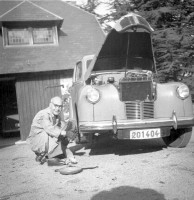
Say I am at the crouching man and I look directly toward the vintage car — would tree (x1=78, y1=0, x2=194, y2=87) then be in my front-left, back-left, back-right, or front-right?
front-left

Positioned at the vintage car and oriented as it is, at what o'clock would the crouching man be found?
The crouching man is roughly at 1 o'clock from the vintage car.

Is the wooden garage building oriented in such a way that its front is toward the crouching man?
yes

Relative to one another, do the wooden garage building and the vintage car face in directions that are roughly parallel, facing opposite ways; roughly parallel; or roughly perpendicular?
roughly parallel

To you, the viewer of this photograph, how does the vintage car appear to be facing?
facing the viewer

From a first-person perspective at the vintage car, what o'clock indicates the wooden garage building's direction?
The wooden garage building is roughly at 5 o'clock from the vintage car.

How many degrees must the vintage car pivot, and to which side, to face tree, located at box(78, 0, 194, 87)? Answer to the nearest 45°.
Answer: approximately 180°

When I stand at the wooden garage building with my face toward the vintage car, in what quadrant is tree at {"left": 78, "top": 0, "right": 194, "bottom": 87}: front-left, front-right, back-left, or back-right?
front-left

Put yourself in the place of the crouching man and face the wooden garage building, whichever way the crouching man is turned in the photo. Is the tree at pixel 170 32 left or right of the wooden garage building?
right

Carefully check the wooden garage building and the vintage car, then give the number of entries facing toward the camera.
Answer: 2

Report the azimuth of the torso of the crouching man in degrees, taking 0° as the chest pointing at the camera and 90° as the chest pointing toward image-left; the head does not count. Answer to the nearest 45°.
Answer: approximately 315°

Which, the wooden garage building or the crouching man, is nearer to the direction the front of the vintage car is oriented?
the crouching man
